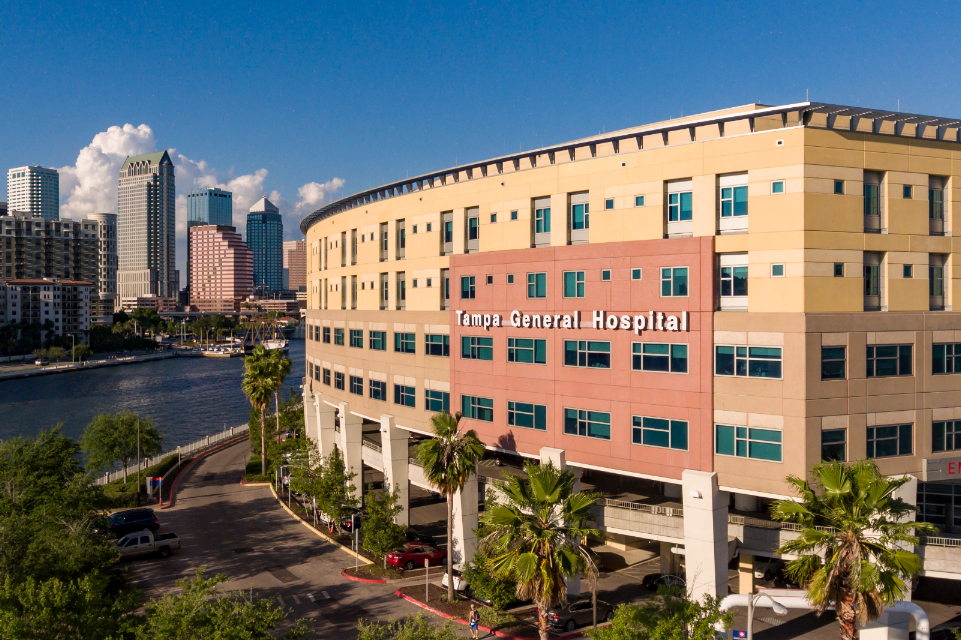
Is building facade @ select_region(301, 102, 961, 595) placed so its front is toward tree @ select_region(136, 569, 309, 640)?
yes

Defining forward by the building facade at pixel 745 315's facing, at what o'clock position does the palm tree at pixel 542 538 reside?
The palm tree is roughly at 12 o'clock from the building facade.

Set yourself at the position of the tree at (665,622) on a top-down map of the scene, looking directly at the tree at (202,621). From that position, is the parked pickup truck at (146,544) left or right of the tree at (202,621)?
right

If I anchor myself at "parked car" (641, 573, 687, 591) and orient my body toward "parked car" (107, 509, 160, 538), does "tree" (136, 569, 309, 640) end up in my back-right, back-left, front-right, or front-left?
front-left

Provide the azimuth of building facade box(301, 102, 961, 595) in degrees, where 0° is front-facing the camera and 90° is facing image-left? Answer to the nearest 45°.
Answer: approximately 45°

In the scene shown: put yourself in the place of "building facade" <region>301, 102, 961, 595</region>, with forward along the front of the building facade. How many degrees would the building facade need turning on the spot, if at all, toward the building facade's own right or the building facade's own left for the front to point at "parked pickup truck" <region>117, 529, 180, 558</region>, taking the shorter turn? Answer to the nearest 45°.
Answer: approximately 45° to the building facade's own right

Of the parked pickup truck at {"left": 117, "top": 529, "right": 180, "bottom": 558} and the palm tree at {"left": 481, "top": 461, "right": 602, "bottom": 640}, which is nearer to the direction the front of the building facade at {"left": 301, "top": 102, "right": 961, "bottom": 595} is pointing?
the palm tree

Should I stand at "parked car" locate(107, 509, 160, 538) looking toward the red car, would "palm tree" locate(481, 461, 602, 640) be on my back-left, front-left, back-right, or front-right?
front-right

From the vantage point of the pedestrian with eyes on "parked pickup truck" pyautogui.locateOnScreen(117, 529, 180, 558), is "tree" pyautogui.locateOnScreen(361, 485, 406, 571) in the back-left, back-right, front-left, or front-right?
front-right

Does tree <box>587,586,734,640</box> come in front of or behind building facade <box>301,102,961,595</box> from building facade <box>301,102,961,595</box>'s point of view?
in front

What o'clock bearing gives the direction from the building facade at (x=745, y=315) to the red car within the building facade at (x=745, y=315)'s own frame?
The red car is roughly at 2 o'clock from the building facade.
